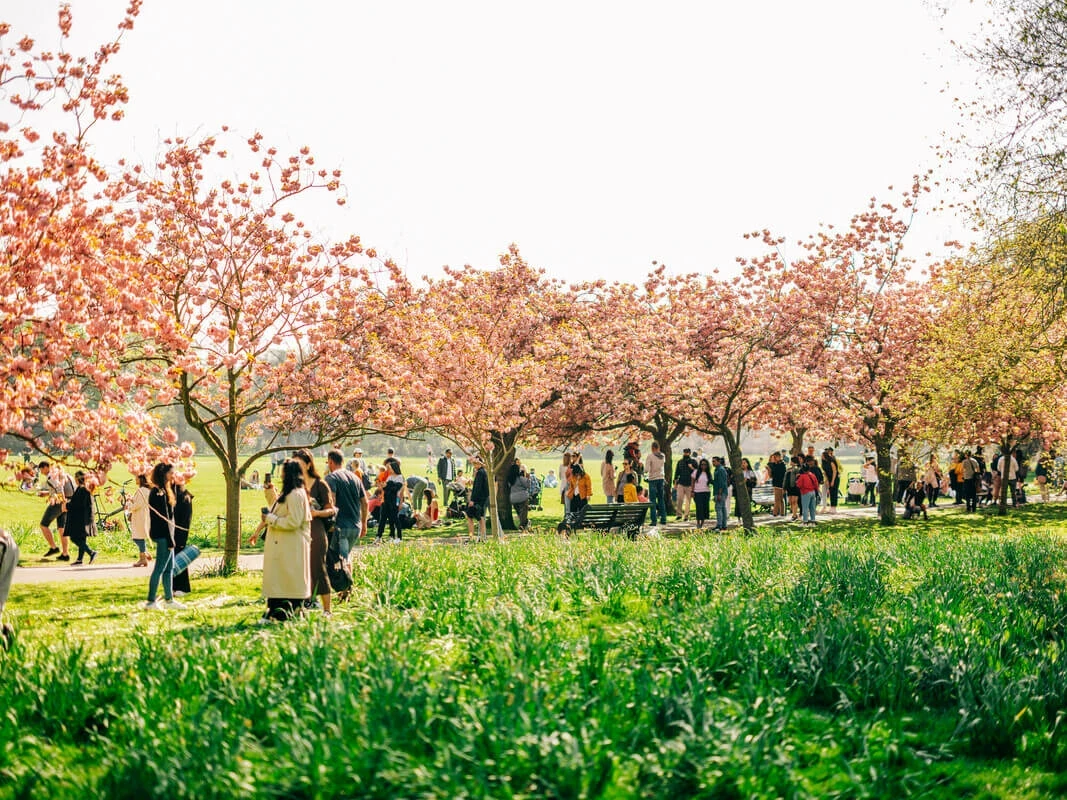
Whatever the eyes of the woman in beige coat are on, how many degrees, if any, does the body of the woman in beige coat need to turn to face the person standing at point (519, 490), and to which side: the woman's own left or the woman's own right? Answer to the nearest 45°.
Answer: approximately 90° to the woman's own right

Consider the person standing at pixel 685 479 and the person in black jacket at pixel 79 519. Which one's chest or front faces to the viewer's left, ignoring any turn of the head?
the person in black jacket

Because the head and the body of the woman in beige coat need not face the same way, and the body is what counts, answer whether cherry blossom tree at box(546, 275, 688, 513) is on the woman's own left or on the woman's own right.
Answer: on the woman's own right

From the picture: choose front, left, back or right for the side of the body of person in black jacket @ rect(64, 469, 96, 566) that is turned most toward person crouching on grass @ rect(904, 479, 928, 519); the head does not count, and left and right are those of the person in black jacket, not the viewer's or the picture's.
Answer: back

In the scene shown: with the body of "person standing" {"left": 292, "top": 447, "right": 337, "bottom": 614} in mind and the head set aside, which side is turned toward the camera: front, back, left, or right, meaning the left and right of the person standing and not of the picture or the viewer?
left

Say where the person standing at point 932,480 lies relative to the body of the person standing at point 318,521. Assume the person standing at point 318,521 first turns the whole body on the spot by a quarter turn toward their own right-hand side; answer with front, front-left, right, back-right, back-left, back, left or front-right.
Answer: front-right
